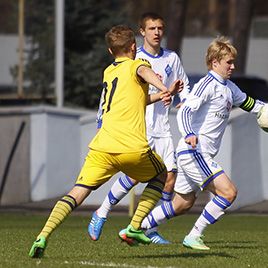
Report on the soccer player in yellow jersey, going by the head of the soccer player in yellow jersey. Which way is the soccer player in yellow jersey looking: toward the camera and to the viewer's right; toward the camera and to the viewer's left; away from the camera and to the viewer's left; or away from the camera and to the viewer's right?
away from the camera and to the viewer's right

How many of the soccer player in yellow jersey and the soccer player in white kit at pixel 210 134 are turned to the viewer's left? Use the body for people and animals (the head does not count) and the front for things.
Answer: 0

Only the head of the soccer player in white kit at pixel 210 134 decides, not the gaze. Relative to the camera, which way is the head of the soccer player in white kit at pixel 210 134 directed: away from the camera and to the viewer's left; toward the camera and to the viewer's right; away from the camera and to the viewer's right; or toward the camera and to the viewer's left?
toward the camera and to the viewer's right

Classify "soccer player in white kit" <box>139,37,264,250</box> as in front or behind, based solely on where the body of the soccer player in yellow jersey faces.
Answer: in front

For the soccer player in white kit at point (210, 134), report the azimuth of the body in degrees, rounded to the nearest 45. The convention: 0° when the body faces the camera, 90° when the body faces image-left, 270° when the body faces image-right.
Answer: approximately 270°

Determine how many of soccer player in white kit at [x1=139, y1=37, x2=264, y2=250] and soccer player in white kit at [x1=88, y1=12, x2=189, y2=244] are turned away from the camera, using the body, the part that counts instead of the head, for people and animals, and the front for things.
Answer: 0

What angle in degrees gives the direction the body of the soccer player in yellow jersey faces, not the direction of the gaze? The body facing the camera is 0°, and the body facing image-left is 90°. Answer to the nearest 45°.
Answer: approximately 225°

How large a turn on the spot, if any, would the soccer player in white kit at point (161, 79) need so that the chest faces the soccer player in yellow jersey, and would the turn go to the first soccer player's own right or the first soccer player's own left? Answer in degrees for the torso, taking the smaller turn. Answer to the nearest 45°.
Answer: approximately 45° to the first soccer player's own right

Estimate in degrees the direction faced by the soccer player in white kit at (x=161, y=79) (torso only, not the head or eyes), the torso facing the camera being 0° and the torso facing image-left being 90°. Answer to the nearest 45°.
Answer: approximately 315°
